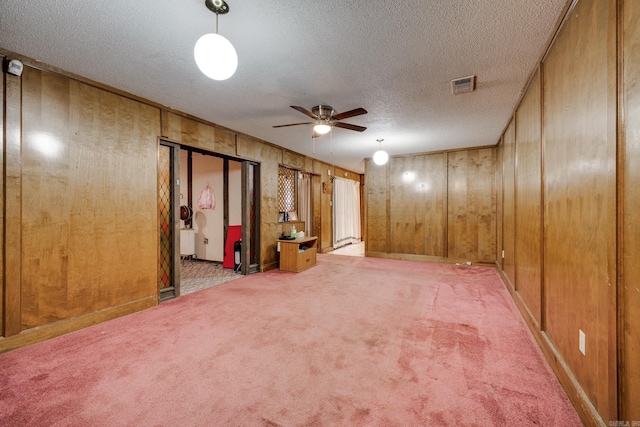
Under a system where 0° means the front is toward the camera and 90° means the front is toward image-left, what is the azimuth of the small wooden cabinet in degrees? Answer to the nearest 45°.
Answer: approximately 315°

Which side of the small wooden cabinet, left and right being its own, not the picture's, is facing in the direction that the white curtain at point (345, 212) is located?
left

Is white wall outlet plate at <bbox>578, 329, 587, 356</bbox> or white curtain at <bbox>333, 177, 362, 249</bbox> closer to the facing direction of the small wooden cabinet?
the white wall outlet plate

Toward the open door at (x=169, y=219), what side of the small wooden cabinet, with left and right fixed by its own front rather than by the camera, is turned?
right

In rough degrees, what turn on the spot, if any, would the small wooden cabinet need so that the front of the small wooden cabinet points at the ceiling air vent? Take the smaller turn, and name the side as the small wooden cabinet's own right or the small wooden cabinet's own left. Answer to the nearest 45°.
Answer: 0° — it already faces it

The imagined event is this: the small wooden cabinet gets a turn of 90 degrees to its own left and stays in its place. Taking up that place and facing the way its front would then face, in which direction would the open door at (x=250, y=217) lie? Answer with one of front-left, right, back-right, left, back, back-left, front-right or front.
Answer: back-left

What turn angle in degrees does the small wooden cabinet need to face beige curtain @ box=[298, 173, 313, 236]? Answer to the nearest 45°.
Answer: approximately 135° to its left

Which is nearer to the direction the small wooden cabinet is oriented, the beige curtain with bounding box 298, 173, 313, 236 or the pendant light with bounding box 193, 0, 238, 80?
the pendant light

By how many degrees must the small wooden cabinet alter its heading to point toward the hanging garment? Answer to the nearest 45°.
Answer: approximately 180°
